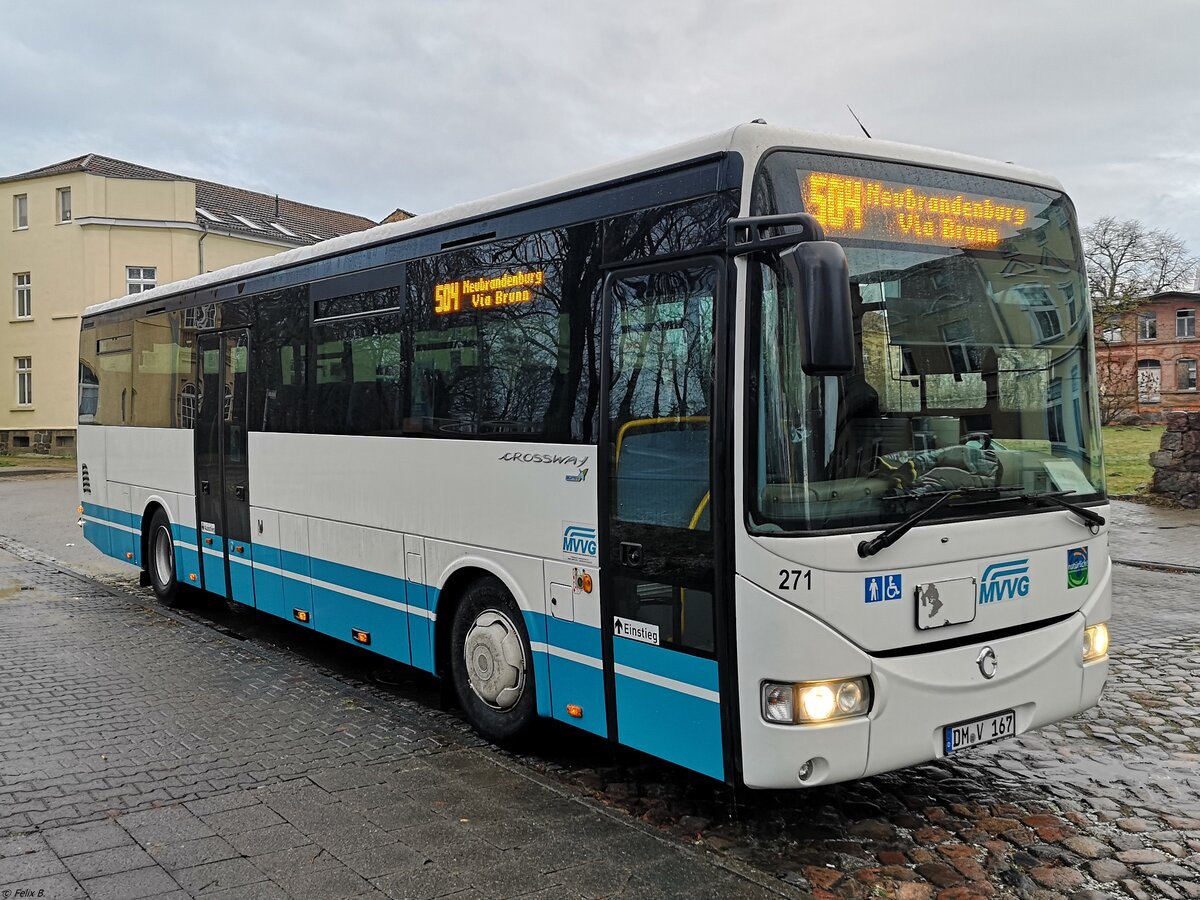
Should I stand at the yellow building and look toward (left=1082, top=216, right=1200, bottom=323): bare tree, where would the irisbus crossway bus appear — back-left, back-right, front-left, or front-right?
front-right

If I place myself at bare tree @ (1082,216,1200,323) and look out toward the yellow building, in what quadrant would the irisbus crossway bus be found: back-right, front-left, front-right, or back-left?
front-left

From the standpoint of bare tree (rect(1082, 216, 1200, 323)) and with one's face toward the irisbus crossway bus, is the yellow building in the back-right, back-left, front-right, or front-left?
front-right

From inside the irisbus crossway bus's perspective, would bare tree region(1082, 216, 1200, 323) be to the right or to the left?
on its left

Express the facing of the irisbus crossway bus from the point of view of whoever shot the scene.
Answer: facing the viewer and to the right of the viewer

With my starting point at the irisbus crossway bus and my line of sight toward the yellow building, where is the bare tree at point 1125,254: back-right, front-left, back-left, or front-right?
front-right

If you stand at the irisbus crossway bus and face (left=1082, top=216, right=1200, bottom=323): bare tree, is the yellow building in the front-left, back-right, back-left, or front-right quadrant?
front-left

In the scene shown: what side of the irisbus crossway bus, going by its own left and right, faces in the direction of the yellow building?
back
